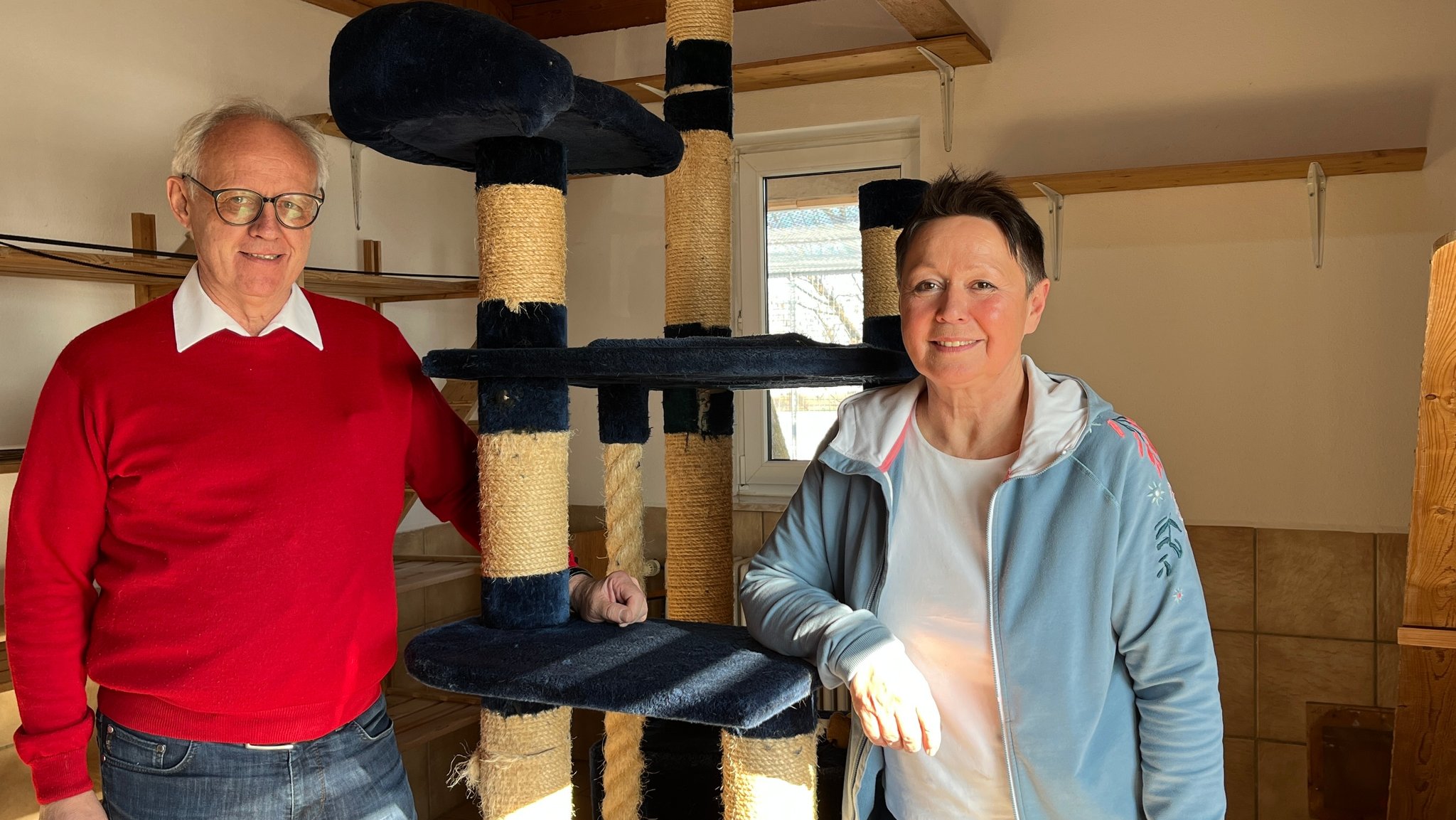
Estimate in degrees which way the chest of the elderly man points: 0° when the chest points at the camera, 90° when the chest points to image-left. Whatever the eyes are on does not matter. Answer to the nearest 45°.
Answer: approximately 0°

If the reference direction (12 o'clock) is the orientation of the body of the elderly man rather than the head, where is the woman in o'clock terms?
The woman is roughly at 10 o'clock from the elderly man.

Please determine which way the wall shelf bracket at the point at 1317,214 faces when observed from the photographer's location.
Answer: facing the viewer

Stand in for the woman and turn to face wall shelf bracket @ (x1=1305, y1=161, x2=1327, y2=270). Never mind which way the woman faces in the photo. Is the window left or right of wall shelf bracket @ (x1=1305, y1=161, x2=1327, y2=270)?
left

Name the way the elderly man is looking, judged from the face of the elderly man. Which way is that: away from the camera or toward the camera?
toward the camera

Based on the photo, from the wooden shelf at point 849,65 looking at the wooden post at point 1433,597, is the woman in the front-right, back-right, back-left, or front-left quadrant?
front-right

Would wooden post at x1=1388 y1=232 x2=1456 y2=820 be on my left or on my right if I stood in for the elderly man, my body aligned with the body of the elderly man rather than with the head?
on my left

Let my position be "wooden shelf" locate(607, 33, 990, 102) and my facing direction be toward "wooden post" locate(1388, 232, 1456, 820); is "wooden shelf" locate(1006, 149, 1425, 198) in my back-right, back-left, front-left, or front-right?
front-left

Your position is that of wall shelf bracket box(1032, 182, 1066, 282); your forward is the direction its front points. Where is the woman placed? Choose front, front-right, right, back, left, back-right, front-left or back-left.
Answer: front-left

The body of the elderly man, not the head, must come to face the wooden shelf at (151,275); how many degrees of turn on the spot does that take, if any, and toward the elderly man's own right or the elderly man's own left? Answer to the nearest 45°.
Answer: approximately 180°

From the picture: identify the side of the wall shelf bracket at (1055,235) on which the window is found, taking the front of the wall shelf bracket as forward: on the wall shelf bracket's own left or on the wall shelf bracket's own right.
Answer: on the wall shelf bracket's own right
